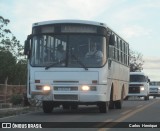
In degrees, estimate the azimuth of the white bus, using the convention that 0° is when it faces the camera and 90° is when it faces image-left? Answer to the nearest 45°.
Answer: approximately 0°
